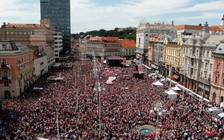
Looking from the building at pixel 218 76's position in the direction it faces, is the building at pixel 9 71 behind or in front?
in front

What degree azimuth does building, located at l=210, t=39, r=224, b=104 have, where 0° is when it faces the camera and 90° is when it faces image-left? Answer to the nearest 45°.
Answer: approximately 45°
